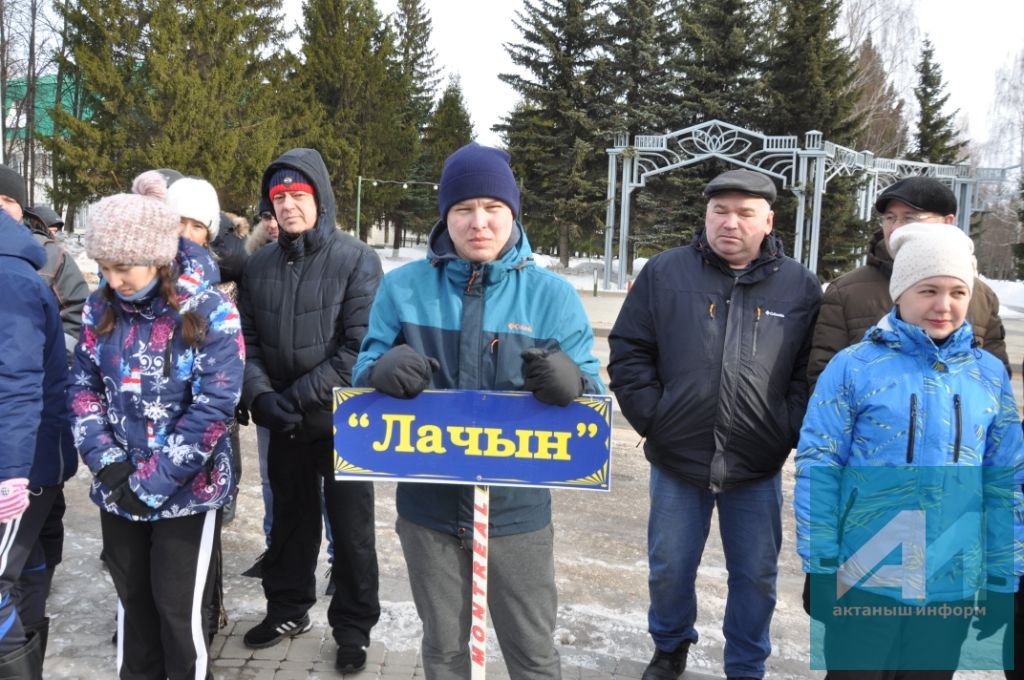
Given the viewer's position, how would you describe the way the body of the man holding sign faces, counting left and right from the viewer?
facing the viewer

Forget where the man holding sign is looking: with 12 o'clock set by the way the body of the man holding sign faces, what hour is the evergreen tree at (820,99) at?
The evergreen tree is roughly at 7 o'clock from the man holding sign.

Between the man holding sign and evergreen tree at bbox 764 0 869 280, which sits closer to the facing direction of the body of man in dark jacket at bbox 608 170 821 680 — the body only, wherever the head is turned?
the man holding sign

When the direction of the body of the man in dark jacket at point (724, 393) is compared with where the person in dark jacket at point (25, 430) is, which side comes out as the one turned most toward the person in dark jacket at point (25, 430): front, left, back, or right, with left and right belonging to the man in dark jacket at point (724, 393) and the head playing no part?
right

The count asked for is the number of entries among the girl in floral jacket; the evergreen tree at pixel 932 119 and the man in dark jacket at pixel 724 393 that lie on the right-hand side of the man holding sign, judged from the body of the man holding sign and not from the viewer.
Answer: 1

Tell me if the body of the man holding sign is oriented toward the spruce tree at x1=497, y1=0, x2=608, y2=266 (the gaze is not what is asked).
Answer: no

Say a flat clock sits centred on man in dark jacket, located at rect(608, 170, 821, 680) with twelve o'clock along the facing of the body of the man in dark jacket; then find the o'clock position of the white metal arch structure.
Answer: The white metal arch structure is roughly at 6 o'clock from the man in dark jacket.

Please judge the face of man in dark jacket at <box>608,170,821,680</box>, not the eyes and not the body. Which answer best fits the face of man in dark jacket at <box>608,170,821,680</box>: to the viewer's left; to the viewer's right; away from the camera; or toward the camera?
toward the camera

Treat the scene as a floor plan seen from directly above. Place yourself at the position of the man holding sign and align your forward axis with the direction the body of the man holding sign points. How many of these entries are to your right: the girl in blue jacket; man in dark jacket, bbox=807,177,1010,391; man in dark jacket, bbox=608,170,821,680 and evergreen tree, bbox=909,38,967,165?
0

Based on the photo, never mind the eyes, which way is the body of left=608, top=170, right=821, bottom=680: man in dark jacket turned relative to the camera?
toward the camera

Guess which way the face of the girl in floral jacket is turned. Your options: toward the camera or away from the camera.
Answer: toward the camera

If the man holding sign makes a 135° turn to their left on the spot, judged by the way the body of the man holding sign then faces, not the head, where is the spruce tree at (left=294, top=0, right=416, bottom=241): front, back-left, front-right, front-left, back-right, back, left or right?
front-left

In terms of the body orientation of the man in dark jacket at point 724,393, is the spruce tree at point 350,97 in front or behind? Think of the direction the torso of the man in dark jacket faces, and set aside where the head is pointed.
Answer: behind

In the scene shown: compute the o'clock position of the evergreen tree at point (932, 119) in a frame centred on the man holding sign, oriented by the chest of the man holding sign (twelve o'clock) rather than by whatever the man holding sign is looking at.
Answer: The evergreen tree is roughly at 7 o'clock from the man holding sign.

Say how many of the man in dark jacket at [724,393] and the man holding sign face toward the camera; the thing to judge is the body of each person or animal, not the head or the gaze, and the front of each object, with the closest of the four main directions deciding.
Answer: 2

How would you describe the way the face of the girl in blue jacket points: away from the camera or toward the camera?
toward the camera

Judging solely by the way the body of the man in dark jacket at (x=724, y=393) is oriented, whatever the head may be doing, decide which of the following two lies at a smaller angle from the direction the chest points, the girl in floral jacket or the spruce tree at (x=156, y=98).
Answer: the girl in floral jacket

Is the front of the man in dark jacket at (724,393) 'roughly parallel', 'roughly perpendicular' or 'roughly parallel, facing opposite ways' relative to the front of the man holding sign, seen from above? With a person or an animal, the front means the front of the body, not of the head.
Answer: roughly parallel

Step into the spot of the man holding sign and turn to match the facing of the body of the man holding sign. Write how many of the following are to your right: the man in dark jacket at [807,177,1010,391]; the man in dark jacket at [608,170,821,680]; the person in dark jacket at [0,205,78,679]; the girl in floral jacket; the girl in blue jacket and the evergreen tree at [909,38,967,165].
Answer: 2

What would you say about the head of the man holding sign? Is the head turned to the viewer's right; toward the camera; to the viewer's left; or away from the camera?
toward the camera

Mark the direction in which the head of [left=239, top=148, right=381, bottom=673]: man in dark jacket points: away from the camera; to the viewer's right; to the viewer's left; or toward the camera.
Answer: toward the camera

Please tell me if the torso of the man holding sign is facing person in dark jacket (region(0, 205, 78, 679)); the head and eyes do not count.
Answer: no
